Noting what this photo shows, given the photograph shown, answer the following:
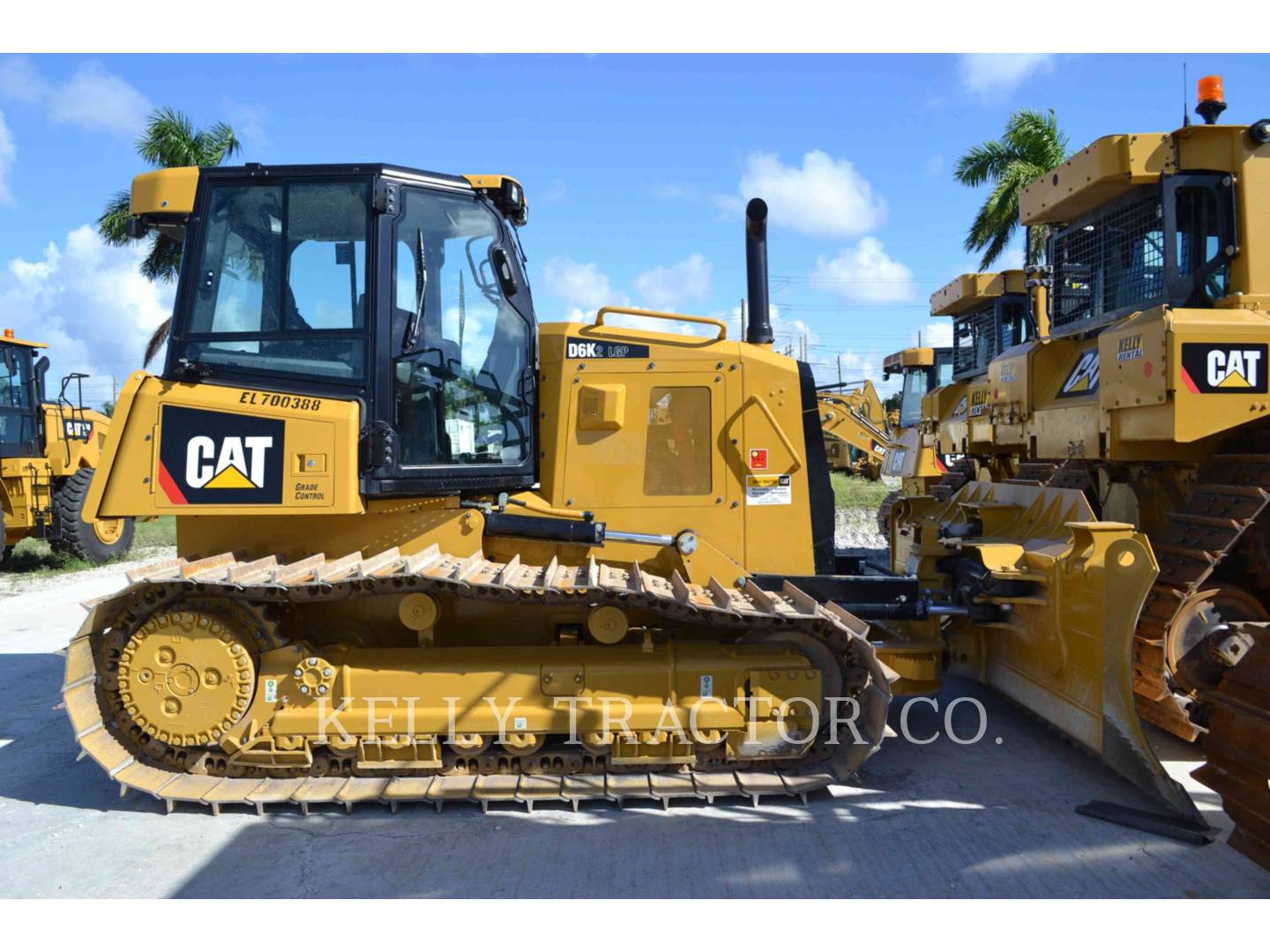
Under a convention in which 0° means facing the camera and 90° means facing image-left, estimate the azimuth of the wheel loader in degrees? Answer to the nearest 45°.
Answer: approximately 45°

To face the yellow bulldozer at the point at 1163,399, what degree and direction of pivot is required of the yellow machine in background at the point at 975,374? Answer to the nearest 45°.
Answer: approximately 135° to its right

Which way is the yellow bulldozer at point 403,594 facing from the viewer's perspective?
to the viewer's right

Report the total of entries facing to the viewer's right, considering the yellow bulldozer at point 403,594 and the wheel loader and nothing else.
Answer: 1
